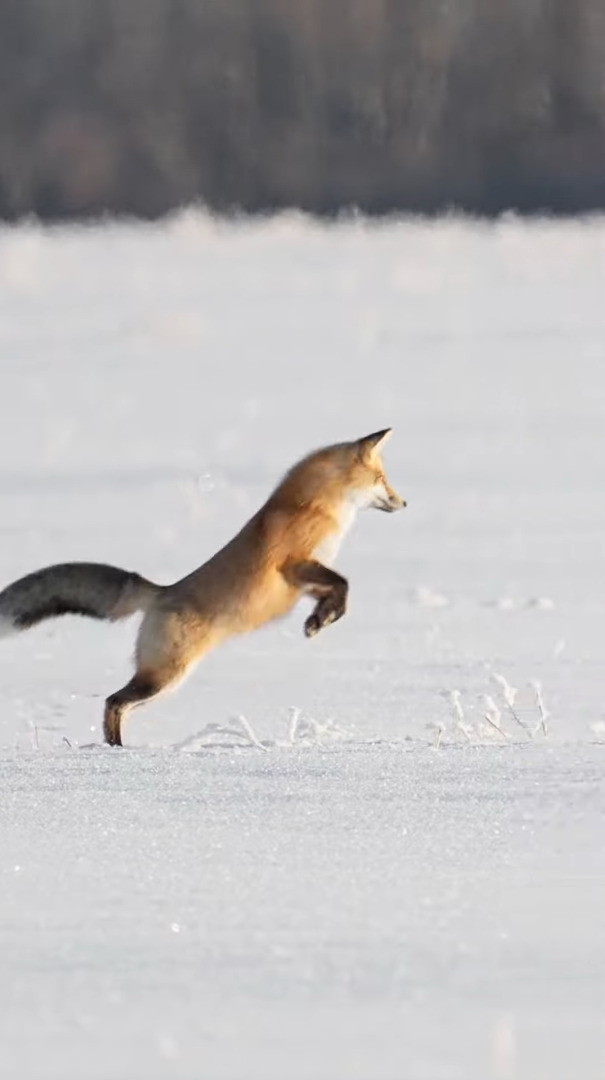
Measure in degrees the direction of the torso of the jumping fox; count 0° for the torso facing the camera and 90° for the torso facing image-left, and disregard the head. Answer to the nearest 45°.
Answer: approximately 270°
